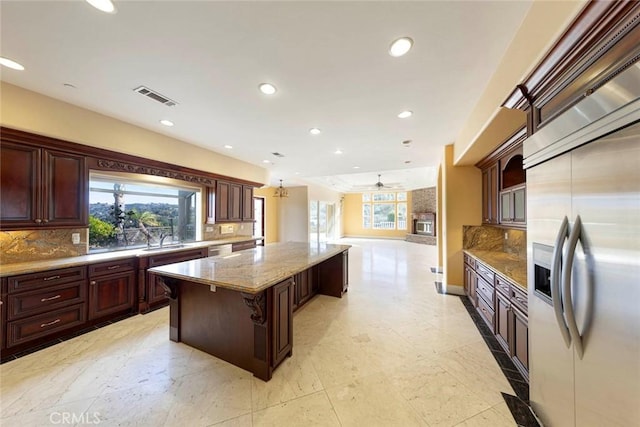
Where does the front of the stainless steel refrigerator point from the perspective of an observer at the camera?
facing the viewer and to the left of the viewer

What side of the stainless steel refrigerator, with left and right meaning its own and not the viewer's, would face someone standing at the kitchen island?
front

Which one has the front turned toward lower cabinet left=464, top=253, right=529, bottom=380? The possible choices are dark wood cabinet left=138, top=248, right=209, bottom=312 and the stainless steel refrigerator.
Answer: the dark wood cabinet

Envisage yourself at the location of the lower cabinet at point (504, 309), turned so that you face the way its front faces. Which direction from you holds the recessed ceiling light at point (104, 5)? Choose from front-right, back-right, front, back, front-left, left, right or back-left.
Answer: front-left

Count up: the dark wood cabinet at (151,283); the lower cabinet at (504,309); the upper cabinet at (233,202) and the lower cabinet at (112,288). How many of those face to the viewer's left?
1

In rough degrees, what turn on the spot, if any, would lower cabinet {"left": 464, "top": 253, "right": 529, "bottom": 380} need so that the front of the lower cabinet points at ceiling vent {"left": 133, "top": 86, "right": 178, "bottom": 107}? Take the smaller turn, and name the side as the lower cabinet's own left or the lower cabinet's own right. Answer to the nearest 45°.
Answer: approximately 45° to the lower cabinet's own left

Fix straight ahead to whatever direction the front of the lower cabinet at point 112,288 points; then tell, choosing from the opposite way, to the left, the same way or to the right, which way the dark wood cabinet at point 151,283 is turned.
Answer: the same way

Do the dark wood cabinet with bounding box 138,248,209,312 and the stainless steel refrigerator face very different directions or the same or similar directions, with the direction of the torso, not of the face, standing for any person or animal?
very different directions

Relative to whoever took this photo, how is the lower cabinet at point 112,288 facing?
facing the viewer and to the right of the viewer

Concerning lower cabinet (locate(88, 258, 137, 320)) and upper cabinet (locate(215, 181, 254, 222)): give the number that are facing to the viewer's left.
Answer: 0

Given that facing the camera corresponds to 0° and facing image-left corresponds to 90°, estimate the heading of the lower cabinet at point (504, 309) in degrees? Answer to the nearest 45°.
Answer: approximately 90°
